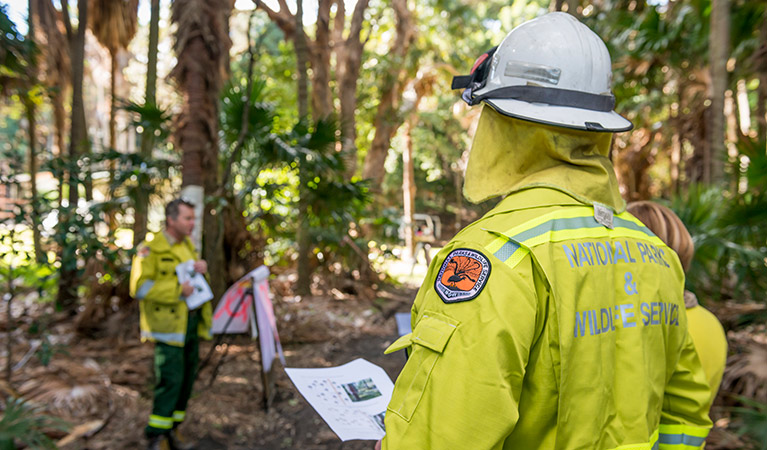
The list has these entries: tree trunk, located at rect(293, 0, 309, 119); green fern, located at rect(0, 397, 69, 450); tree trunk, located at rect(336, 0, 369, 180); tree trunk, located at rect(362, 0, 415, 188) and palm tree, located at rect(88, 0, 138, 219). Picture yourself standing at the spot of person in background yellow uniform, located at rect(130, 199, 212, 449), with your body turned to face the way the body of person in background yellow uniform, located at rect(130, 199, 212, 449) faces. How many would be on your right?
1

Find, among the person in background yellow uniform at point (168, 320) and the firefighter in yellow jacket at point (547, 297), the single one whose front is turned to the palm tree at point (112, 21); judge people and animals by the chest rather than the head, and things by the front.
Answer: the firefighter in yellow jacket

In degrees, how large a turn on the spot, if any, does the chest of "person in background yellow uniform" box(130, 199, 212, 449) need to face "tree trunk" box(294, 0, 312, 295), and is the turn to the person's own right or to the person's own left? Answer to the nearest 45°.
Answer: approximately 90° to the person's own left

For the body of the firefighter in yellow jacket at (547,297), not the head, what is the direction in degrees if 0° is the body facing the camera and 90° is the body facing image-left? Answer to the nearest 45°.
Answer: approximately 135°

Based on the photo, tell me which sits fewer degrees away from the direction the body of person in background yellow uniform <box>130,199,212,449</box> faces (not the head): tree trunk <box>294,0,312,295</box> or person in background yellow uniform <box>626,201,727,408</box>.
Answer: the person in background yellow uniform

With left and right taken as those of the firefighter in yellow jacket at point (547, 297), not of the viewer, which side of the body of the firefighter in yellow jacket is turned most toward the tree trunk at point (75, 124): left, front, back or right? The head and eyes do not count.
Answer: front

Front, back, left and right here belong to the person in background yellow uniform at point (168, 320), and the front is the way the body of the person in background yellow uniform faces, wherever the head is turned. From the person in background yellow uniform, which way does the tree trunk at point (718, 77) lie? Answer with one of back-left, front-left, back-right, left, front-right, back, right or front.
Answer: front-left

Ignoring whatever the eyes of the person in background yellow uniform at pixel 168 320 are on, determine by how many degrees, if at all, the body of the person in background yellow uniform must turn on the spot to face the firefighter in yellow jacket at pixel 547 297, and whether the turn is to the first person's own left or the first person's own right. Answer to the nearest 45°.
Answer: approximately 45° to the first person's own right

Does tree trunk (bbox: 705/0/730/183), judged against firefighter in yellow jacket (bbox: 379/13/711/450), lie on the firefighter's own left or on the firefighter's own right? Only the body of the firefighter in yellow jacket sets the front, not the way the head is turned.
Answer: on the firefighter's own right

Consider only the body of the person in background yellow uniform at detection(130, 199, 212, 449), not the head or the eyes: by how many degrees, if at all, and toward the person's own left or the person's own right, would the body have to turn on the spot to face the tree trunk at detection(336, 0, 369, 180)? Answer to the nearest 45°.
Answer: approximately 90° to the person's own left

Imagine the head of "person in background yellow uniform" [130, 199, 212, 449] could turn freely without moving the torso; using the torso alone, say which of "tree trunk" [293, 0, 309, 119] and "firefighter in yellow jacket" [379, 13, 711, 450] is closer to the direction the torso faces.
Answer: the firefighter in yellow jacket

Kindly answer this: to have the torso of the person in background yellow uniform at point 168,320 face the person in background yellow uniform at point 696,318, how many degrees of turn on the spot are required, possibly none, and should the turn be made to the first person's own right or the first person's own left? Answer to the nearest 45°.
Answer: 0° — they already face them

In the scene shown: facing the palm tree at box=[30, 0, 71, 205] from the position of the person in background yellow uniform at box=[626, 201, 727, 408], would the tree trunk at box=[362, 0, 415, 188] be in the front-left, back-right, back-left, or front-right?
front-right

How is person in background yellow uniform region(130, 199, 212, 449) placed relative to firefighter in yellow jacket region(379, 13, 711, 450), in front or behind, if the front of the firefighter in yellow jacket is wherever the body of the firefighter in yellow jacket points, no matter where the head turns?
in front

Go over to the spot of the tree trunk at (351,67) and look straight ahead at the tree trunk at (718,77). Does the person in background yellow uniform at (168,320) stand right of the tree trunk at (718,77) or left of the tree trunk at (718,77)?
right

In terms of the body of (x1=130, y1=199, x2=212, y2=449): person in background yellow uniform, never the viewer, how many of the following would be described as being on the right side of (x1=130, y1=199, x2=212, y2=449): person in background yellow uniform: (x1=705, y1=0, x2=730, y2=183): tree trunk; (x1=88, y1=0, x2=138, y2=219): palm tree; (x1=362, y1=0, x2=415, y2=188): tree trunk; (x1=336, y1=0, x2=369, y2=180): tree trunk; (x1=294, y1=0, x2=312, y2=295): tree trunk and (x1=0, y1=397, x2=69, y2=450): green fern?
1

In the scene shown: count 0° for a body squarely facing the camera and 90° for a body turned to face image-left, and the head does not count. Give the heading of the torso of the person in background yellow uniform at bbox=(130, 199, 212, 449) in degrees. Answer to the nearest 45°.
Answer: approximately 315°

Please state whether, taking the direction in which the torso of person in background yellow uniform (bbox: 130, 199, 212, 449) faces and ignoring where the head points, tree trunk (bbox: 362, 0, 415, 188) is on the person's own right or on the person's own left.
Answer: on the person's own left

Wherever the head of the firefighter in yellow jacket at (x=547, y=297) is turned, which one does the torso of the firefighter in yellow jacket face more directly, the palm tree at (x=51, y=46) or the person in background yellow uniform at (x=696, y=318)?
the palm tree
